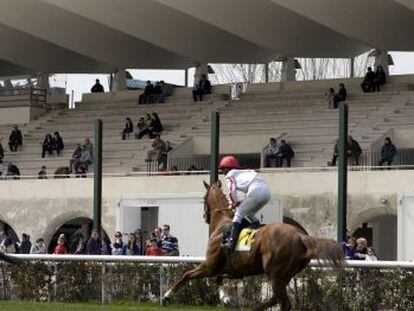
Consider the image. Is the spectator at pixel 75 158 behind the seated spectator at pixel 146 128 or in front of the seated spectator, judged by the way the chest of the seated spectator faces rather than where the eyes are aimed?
in front

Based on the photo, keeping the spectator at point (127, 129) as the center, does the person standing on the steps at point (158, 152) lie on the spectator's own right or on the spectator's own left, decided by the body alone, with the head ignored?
on the spectator's own left

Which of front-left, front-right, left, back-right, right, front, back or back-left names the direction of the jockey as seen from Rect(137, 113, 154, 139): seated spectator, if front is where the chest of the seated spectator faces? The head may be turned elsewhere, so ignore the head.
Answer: front-left

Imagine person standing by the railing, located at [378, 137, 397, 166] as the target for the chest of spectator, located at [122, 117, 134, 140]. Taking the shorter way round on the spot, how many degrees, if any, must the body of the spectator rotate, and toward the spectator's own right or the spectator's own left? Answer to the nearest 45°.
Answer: approximately 90° to the spectator's own left

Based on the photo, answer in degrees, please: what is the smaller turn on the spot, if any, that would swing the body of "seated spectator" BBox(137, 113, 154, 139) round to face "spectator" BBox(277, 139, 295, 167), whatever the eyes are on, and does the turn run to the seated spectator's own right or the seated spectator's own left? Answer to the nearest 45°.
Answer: approximately 90° to the seated spectator's own left

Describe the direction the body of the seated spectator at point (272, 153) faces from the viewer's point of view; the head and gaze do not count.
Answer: toward the camera

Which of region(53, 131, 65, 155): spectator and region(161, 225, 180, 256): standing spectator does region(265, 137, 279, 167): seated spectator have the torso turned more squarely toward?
the standing spectator

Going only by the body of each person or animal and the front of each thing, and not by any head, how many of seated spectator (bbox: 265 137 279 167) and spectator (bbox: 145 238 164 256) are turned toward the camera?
2

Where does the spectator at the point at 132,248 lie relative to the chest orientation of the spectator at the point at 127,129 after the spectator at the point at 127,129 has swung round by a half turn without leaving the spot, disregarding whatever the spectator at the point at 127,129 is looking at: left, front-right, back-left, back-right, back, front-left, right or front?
back-right

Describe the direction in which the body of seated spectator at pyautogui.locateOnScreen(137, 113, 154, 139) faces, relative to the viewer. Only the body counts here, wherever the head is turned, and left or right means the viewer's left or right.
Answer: facing the viewer and to the left of the viewer

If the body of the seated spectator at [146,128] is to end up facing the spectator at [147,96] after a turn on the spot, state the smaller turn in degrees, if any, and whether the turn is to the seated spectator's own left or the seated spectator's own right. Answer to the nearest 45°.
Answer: approximately 135° to the seated spectator's own right

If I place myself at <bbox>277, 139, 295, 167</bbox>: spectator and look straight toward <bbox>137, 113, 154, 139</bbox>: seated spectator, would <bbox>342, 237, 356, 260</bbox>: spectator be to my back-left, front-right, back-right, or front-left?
back-left
